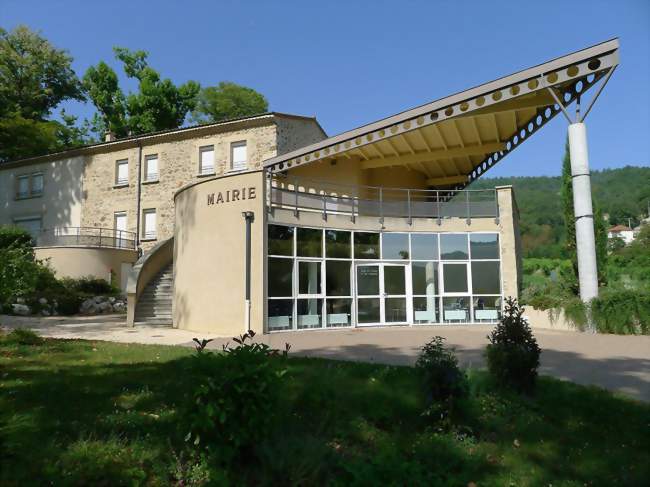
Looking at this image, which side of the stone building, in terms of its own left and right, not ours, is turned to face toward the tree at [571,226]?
left

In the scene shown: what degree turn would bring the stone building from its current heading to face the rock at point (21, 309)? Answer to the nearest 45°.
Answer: approximately 90° to its right

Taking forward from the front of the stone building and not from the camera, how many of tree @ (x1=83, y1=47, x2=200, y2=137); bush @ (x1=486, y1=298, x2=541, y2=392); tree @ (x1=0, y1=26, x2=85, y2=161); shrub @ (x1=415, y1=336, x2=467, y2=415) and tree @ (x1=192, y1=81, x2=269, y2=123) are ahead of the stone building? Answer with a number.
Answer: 2

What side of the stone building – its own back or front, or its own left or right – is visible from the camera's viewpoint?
front

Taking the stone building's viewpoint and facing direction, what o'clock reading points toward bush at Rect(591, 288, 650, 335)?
The bush is roughly at 10 o'clock from the stone building.

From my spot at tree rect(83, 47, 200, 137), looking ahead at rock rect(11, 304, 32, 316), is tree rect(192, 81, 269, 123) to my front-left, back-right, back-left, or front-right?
back-left

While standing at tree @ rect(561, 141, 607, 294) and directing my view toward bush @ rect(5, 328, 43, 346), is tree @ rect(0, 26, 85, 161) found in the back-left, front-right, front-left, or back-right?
front-right

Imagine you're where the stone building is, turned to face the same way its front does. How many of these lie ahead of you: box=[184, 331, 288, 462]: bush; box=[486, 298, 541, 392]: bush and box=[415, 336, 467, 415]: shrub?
3

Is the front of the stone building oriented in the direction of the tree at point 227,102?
no

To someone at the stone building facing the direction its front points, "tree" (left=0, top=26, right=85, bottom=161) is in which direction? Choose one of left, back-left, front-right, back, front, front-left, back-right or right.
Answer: back-right

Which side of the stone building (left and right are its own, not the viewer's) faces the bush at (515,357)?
front

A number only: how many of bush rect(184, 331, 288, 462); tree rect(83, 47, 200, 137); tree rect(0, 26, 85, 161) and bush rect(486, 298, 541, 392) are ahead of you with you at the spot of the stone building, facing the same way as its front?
2

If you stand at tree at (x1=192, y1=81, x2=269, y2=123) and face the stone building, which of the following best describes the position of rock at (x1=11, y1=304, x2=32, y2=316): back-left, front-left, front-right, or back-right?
front-right

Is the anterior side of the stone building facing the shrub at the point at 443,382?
yes

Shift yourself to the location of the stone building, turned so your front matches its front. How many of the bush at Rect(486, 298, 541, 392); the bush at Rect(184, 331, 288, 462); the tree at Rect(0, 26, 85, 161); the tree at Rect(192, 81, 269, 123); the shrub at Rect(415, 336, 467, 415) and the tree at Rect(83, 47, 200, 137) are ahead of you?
3
